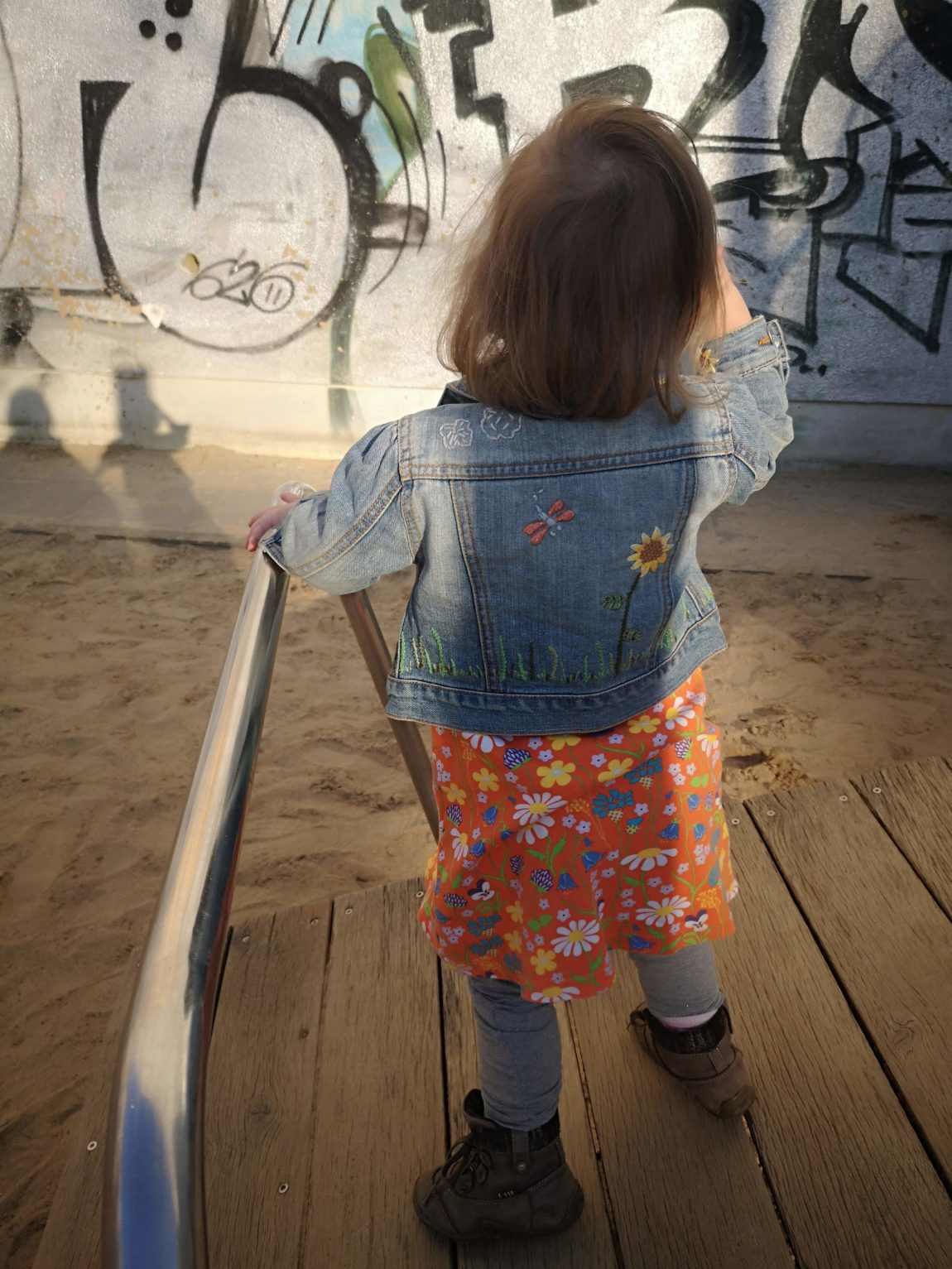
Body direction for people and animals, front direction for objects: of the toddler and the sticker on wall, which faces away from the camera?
the toddler

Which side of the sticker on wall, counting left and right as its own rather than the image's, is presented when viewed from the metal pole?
front

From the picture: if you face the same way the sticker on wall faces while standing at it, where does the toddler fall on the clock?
The toddler is roughly at 12 o'clock from the sticker on wall.

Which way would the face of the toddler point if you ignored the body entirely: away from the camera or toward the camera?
away from the camera

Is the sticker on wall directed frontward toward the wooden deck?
yes

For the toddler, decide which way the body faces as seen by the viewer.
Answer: away from the camera

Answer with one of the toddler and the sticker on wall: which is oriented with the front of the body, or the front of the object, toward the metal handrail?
the sticker on wall

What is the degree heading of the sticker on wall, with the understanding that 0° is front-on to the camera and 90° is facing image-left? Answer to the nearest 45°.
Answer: approximately 0°

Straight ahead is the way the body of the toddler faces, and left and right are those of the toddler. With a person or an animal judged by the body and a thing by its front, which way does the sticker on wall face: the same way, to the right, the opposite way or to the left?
the opposite way

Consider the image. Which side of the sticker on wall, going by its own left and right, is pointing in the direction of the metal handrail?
front

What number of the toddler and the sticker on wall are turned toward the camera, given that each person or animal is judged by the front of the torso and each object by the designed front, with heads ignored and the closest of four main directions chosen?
1
